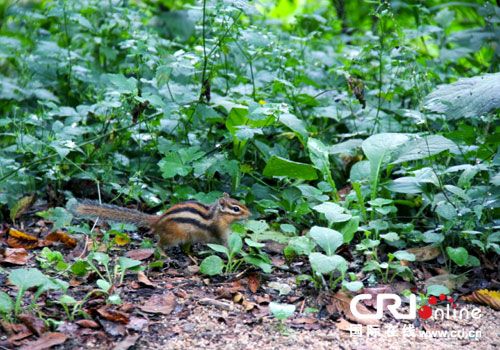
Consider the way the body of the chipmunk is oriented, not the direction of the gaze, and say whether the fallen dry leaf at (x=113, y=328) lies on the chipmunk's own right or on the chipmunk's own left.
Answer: on the chipmunk's own right

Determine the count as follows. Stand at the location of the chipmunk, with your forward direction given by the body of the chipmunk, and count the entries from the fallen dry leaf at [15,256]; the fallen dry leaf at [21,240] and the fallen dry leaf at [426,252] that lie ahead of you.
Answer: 1

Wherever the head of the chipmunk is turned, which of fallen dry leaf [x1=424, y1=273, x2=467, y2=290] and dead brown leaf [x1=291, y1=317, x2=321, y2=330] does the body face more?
the fallen dry leaf

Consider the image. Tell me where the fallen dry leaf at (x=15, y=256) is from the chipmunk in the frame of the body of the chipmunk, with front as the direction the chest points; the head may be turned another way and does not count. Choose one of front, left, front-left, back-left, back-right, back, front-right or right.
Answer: back

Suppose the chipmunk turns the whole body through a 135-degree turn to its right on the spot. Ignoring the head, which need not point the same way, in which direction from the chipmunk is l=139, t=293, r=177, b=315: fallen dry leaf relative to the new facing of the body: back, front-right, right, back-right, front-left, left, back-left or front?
front-left

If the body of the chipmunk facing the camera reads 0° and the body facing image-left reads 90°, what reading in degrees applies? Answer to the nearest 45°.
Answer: approximately 270°

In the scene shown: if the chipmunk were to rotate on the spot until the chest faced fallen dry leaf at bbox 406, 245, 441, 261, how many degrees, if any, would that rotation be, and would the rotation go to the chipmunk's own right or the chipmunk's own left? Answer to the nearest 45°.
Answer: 0° — it already faces it

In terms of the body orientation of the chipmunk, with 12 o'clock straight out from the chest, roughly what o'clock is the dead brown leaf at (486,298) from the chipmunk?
The dead brown leaf is roughly at 1 o'clock from the chipmunk.

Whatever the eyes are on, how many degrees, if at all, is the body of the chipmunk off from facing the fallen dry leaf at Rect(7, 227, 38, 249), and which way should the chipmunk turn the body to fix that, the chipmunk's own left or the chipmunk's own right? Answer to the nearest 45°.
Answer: approximately 180°

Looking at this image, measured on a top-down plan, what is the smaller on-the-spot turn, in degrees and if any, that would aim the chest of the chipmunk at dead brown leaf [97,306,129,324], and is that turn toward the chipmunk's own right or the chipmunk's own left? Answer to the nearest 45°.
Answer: approximately 90° to the chipmunk's own right

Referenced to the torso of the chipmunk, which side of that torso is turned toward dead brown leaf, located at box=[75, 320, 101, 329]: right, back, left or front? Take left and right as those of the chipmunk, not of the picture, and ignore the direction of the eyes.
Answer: right

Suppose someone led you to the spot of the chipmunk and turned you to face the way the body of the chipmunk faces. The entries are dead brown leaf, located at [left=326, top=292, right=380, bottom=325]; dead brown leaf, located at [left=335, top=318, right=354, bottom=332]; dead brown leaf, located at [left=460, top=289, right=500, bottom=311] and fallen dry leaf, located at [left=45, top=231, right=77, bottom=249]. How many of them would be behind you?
1

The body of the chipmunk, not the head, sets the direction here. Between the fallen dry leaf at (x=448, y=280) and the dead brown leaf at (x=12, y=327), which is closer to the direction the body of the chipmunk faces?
the fallen dry leaf

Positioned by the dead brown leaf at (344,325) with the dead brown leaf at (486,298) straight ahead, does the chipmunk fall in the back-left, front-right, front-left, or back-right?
back-left

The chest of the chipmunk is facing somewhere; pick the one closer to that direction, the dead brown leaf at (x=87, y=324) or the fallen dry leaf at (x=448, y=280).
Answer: the fallen dry leaf

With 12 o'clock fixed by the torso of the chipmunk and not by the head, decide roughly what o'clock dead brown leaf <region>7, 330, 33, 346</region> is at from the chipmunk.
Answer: The dead brown leaf is roughly at 4 o'clock from the chipmunk.

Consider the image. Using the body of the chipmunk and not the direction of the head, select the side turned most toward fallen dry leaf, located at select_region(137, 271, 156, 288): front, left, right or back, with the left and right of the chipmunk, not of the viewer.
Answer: right
